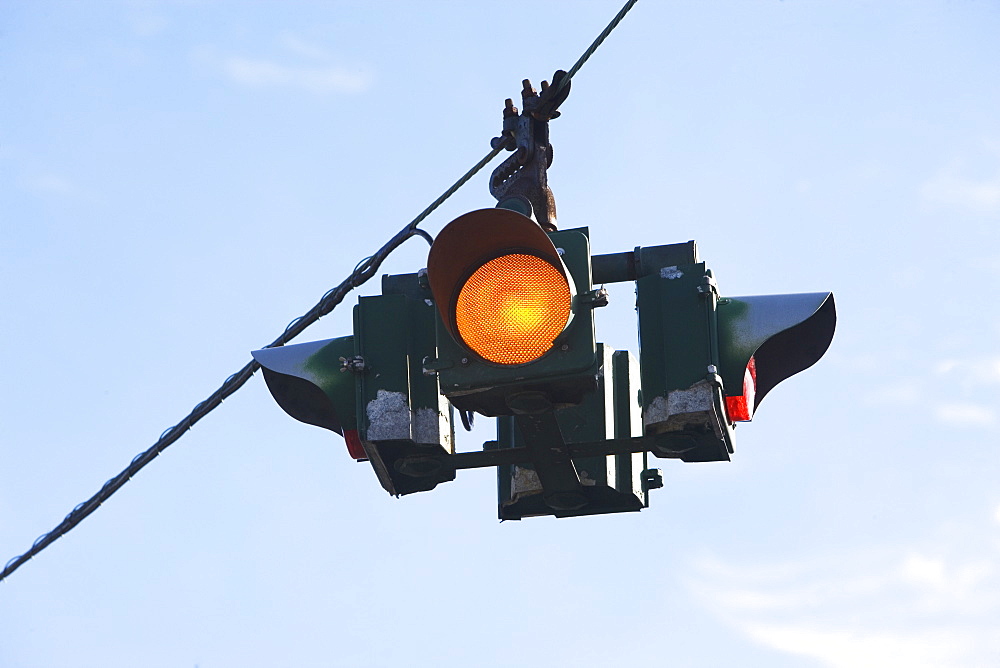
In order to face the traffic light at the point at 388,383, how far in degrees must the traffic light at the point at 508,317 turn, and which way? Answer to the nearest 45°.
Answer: approximately 135° to its right

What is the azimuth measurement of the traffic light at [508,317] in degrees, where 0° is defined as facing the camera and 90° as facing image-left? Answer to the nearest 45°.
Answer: approximately 0°

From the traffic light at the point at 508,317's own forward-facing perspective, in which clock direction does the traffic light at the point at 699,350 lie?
the traffic light at the point at 699,350 is roughly at 8 o'clock from the traffic light at the point at 508,317.
